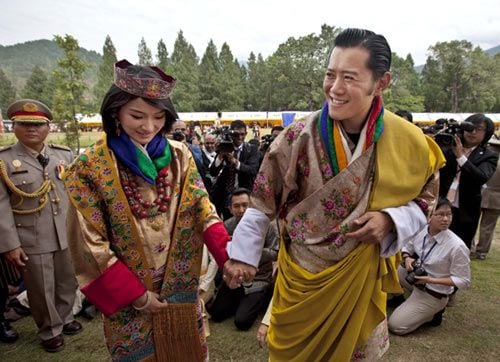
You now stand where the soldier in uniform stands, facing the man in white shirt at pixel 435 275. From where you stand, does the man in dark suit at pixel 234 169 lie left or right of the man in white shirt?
left

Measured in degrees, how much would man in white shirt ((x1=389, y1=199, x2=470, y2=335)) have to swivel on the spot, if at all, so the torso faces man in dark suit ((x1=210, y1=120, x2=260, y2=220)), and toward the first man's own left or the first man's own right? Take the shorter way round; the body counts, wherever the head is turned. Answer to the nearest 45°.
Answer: approximately 45° to the first man's own right

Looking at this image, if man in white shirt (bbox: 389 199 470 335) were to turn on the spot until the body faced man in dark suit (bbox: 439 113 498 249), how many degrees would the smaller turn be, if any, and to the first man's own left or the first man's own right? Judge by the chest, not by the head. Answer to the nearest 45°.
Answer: approximately 135° to the first man's own right

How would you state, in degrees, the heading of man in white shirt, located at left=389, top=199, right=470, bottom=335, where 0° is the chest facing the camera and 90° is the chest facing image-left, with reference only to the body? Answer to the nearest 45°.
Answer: approximately 45°

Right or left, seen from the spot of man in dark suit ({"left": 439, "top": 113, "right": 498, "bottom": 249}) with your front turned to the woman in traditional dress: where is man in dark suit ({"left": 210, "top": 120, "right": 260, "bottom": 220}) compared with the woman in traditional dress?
right

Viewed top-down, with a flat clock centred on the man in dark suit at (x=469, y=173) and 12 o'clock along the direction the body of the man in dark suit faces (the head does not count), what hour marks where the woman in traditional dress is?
The woman in traditional dress is roughly at 11 o'clock from the man in dark suit.

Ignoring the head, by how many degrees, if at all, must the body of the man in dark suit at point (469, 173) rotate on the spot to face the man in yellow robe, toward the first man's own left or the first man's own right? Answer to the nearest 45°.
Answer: approximately 45° to the first man's own left

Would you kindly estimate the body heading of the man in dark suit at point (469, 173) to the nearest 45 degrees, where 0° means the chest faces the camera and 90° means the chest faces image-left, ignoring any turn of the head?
approximately 45°
